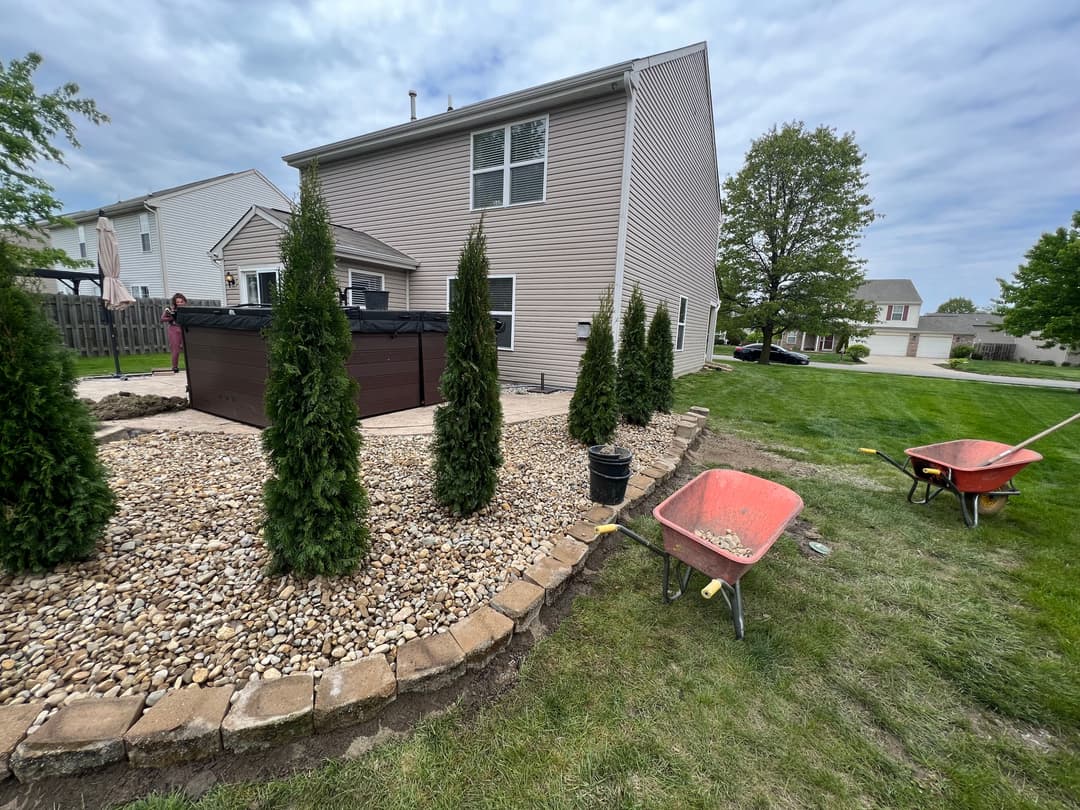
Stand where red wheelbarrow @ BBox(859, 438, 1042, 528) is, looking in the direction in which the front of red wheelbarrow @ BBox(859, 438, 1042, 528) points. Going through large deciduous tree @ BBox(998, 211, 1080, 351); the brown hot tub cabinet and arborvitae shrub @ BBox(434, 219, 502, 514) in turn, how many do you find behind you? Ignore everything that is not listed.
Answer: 2

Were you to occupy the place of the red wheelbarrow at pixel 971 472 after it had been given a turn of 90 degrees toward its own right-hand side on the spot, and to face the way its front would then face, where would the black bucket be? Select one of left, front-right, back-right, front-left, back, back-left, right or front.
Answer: right

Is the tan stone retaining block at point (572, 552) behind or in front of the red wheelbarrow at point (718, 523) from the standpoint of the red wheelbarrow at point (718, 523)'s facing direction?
behind

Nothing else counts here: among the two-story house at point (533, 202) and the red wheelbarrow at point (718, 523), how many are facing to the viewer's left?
0

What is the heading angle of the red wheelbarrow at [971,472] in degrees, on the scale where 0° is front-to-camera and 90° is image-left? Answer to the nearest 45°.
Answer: approximately 225°

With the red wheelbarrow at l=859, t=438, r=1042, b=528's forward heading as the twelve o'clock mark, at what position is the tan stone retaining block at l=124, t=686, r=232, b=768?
The tan stone retaining block is roughly at 5 o'clock from the red wheelbarrow.

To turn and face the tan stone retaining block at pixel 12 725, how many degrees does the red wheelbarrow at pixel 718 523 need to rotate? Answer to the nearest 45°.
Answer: approximately 180°

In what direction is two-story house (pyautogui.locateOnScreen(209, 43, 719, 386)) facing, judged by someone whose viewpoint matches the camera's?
facing away from the viewer and to the right of the viewer

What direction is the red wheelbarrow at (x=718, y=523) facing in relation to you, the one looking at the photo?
facing away from the viewer and to the right of the viewer

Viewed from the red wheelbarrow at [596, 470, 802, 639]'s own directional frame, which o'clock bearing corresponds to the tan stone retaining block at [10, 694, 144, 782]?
The tan stone retaining block is roughly at 6 o'clock from the red wheelbarrow.

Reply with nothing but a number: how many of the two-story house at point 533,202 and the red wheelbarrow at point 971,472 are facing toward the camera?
0

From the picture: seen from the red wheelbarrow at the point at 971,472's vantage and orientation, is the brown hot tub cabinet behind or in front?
behind

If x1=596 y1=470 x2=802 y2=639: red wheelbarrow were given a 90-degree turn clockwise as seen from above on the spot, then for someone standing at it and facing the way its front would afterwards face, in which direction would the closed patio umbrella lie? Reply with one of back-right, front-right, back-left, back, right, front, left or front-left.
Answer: back-right

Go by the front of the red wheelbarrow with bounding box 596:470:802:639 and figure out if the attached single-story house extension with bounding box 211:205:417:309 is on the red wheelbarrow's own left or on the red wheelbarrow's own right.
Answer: on the red wheelbarrow's own left

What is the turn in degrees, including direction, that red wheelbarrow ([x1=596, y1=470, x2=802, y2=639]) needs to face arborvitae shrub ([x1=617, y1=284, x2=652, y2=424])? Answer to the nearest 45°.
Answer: approximately 45° to its left

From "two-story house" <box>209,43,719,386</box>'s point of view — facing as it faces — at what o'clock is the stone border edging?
The stone border edging is roughly at 5 o'clock from the two-story house.

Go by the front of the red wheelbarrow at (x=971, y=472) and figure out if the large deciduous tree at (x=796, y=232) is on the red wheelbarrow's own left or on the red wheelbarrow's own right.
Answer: on the red wheelbarrow's own left

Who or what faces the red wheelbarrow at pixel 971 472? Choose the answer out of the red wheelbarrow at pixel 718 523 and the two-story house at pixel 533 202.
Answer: the red wheelbarrow at pixel 718 523
